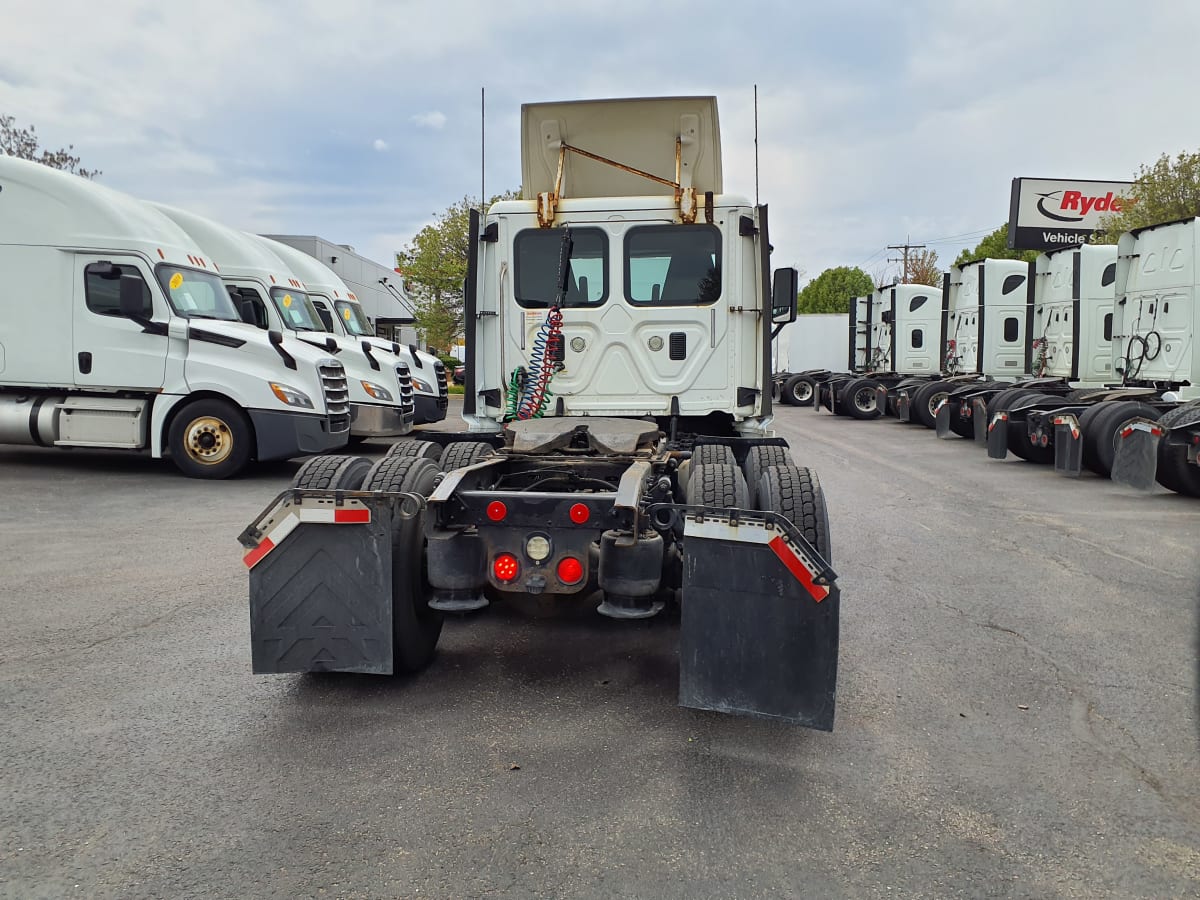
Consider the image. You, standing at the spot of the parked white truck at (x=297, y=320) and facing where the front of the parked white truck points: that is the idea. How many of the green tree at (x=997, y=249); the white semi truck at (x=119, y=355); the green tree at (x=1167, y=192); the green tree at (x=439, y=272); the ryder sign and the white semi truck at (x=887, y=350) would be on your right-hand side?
1

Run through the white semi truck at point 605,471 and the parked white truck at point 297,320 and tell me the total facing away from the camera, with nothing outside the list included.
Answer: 1

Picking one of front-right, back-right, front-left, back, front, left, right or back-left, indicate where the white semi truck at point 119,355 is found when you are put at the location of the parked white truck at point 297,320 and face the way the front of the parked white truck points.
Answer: right

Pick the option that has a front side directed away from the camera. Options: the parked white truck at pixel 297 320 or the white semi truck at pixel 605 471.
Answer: the white semi truck

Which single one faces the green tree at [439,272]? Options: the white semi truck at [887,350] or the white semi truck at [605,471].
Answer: the white semi truck at [605,471]

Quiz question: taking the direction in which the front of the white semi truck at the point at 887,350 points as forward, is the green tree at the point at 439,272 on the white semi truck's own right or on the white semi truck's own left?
on the white semi truck's own left

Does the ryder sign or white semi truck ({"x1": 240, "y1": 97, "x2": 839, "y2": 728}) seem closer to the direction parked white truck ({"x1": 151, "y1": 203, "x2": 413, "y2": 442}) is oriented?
the white semi truck

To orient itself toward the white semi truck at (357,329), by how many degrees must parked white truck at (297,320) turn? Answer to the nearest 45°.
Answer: approximately 90° to its left

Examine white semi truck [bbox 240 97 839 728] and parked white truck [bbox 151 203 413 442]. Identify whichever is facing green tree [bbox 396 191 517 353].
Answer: the white semi truck

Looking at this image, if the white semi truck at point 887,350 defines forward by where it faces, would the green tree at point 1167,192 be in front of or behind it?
in front

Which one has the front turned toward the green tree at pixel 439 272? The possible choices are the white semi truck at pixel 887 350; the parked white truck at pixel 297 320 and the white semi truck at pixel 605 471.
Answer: the white semi truck at pixel 605 471

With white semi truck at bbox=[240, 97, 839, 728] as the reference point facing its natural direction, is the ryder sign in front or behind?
in front

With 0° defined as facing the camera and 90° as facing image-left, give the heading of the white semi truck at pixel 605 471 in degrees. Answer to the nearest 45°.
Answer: approximately 180°

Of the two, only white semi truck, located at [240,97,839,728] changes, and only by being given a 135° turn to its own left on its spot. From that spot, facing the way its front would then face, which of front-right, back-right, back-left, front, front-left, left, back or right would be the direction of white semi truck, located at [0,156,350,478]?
right

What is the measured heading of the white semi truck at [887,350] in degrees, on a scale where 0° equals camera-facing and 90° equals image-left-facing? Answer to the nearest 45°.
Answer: approximately 225°
